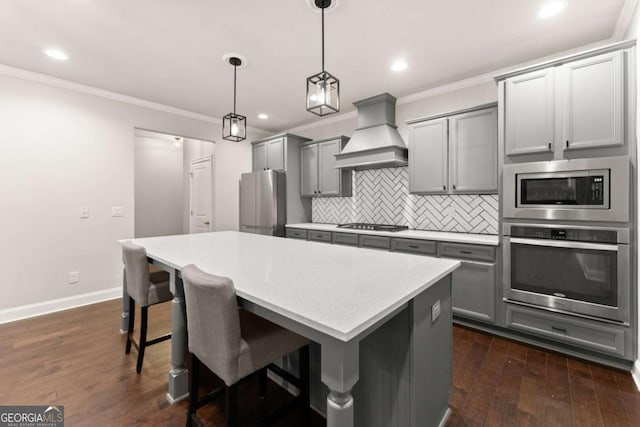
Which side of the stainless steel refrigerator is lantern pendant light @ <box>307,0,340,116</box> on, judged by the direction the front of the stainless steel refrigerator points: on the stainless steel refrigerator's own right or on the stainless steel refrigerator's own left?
on the stainless steel refrigerator's own left

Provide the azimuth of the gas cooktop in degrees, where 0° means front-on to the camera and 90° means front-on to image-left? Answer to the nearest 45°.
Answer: approximately 45°

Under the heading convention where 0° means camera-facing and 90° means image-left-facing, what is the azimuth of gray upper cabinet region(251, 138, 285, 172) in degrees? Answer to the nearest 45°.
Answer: approximately 45°

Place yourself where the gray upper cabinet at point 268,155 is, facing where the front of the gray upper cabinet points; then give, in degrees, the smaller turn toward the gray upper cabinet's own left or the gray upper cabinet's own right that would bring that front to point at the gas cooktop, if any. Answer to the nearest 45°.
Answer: approximately 90° to the gray upper cabinet's own left

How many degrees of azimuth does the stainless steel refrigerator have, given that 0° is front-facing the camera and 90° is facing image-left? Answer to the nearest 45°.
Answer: approximately 45°

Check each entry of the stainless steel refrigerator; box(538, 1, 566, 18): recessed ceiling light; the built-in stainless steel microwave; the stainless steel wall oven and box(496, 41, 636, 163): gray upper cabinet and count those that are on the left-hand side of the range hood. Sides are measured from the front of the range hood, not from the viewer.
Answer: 4

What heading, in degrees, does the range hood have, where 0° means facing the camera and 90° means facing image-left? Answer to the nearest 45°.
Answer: approximately 45°
